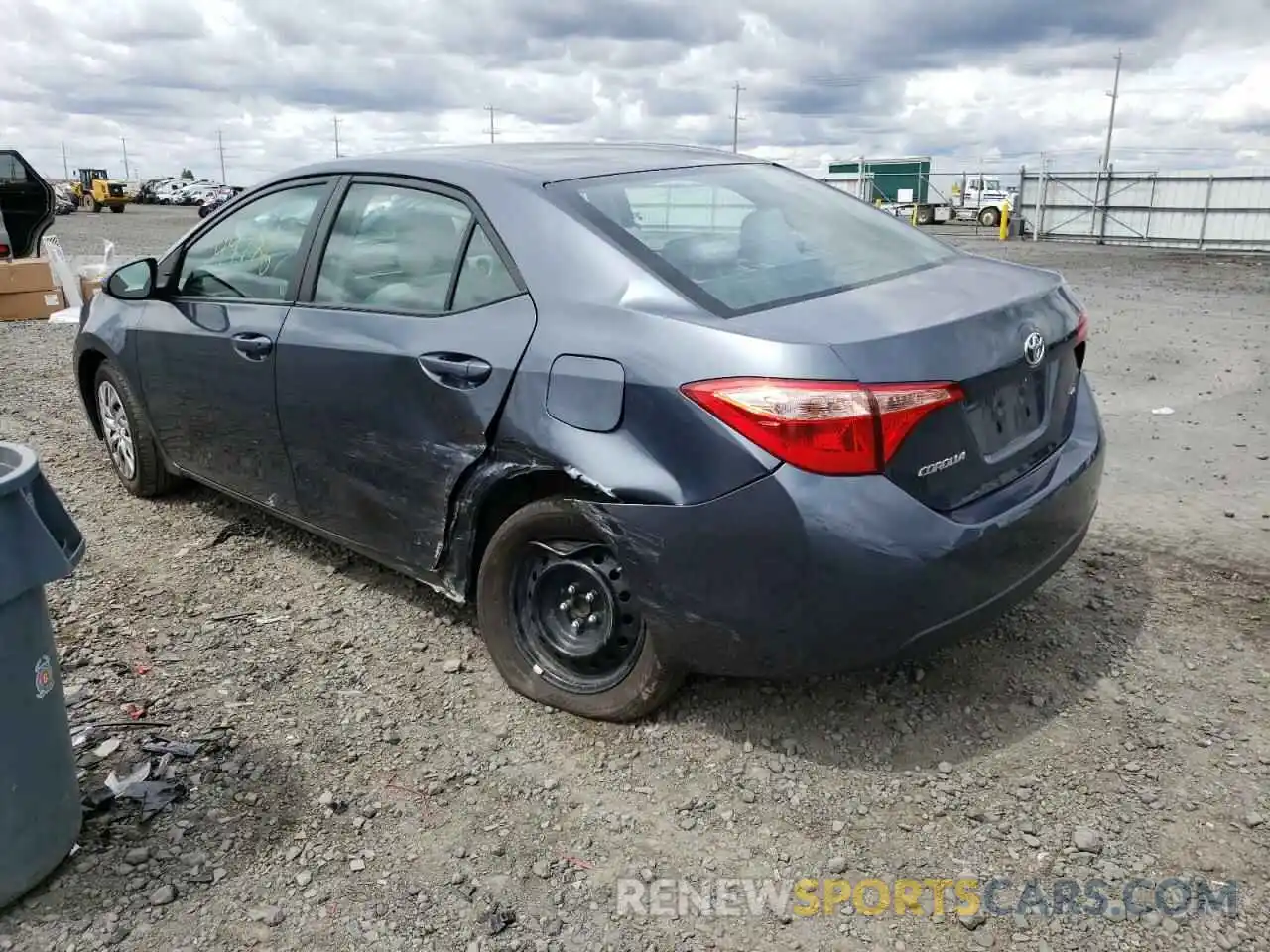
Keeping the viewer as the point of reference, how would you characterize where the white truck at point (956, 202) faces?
facing to the right of the viewer

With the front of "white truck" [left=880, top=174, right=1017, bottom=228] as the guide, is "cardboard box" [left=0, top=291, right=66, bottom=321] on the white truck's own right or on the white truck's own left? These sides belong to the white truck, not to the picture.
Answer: on the white truck's own right

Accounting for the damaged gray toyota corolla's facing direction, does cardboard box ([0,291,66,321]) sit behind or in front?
in front

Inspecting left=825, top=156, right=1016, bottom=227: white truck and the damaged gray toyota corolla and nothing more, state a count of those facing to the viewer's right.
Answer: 1

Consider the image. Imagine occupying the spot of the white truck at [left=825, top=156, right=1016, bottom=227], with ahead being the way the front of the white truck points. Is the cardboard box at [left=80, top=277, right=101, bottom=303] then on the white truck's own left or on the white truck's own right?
on the white truck's own right

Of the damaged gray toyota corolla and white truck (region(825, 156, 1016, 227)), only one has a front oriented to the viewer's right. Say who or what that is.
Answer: the white truck

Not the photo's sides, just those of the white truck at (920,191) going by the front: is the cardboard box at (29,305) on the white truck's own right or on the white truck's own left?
on the white truck's own right

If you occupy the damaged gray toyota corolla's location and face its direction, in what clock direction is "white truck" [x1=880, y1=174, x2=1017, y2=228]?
The white truck is roughly at 2 o'clock from the damaged gray toyota corolla.

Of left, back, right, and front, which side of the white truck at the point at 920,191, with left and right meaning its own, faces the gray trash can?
right

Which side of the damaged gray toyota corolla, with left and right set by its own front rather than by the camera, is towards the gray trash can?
left

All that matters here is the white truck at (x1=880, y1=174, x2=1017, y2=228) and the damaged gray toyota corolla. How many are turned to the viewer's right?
1

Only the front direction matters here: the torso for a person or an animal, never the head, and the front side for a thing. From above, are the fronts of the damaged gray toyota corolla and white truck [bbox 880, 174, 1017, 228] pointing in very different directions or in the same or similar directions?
very different directions

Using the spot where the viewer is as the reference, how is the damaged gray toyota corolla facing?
facing away from the viewer and to the left of the viewer

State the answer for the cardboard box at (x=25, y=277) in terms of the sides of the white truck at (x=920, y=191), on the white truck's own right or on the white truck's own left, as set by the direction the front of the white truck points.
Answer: on the white truck's own right
